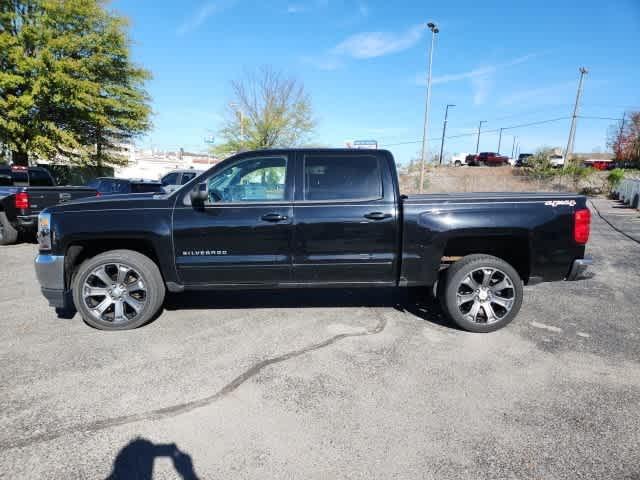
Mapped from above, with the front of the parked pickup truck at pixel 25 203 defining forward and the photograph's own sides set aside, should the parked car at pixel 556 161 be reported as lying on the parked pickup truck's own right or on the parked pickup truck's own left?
on the parked pickup truck's own right

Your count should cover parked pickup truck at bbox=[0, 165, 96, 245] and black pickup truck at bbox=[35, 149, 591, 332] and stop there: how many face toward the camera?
0

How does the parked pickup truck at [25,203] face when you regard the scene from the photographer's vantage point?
facing away from the viewer and to the left of the viewer

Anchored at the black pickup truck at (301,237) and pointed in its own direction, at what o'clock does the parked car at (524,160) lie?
The parked car is roughly at 4 o'clock from the black pickup truck.

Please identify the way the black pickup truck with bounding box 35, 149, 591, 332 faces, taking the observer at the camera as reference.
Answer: facing to the left of the viewer

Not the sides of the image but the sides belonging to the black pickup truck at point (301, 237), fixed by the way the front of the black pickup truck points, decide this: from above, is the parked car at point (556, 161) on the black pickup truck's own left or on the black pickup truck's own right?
on the black pickup truck's own right

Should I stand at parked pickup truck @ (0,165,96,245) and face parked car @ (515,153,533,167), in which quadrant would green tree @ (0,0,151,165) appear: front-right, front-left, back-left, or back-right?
front-left

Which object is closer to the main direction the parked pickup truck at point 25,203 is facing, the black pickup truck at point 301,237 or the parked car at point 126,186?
the parked car

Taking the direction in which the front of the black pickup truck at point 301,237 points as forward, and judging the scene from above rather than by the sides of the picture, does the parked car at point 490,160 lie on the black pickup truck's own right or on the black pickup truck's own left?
on the black pickup truck's own right

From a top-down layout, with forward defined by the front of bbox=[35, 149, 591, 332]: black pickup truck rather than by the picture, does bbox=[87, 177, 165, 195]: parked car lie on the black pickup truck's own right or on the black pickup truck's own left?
on the black pickup truck's own right

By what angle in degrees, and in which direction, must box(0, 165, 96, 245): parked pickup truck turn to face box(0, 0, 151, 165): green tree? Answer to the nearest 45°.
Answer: approximately 45° to its right

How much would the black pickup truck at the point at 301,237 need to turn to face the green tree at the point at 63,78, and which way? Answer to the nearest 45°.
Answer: approximately 45° to its right

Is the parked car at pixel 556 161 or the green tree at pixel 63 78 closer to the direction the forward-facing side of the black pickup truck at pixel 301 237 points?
the green tree
